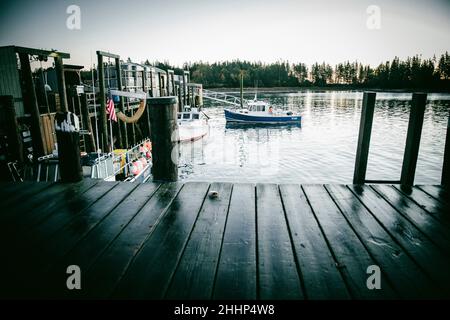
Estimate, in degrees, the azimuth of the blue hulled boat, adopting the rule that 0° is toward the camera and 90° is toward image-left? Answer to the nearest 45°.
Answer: approximately 90°

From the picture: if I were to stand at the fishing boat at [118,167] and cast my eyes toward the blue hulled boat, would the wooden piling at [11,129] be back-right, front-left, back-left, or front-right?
back-left

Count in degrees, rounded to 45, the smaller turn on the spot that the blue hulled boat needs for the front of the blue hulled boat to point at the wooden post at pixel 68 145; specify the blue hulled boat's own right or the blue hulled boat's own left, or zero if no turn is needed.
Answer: approximately 90° to the blue hulled boat's own left

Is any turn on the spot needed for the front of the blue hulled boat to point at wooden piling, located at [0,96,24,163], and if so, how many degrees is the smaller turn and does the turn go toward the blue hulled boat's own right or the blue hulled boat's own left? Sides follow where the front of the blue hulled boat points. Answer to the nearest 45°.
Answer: approximately 90° to the blue hulled boat's own left

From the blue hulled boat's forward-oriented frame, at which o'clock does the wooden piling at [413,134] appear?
The wooden piling is roughly at 9 o'clock from the blue hulled boat.

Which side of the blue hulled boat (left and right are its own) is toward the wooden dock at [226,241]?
left

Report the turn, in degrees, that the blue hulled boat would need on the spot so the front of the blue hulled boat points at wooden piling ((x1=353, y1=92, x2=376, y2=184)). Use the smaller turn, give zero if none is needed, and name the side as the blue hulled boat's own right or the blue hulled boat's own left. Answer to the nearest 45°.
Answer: approximately 90° to the blue hulled boat's own left

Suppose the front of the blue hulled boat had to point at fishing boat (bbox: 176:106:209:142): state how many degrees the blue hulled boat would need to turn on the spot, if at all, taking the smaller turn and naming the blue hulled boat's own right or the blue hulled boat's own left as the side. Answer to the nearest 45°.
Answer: approximately 45° to the blue hulled boat's own left

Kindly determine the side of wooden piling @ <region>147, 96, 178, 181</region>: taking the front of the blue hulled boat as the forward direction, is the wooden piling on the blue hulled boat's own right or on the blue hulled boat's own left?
on the blue hulled boat's own left
